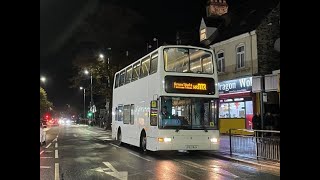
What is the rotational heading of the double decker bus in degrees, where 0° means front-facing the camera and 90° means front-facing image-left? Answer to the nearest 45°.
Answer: approximately 315°
